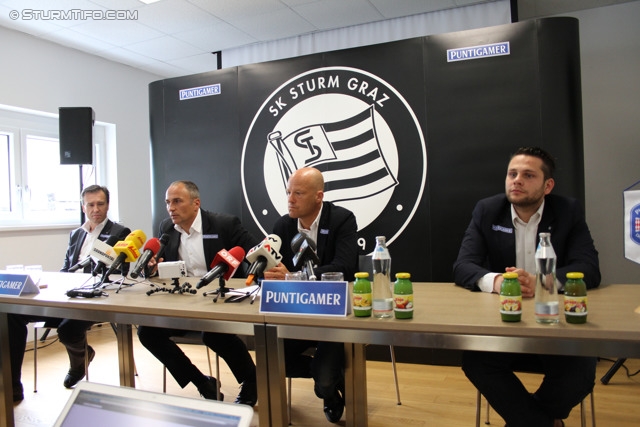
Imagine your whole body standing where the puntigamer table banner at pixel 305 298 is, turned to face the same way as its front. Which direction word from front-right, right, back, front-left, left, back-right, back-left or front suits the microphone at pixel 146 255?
back-right

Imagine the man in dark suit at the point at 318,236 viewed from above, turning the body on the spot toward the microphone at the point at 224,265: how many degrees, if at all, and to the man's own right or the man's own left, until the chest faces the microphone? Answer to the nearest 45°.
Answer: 0° — they already face it

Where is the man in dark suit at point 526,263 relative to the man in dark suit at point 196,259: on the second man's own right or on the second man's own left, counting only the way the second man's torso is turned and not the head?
on the second man's own left

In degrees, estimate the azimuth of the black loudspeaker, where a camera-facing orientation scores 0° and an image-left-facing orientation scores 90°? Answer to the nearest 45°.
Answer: approximately 0°

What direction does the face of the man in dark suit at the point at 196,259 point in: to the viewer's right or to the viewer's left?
to the viewer's left

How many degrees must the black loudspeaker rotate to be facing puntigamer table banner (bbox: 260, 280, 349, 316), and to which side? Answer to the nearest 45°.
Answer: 0° — it already faces it

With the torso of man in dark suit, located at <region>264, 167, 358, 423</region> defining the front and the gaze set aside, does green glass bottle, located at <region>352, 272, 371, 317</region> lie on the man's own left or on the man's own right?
on the man's own left

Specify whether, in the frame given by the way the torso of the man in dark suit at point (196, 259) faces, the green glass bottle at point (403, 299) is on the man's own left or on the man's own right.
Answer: on the man's own left

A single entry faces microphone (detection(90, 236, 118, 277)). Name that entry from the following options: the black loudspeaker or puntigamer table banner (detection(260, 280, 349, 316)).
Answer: the black loudspeaker
